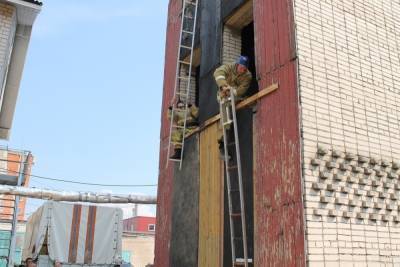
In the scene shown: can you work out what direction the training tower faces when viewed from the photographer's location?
facing the viewer and to the left of the viewer

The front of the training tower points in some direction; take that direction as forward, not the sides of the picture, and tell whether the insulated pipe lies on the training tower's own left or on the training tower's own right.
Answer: on the training tower's own right

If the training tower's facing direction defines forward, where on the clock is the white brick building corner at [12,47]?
The white brick building corner is roughly at 2 o'clock from the training tower.

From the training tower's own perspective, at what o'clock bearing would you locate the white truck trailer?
The white truck trailer is roughly at 3 o'clock from the training tower.
